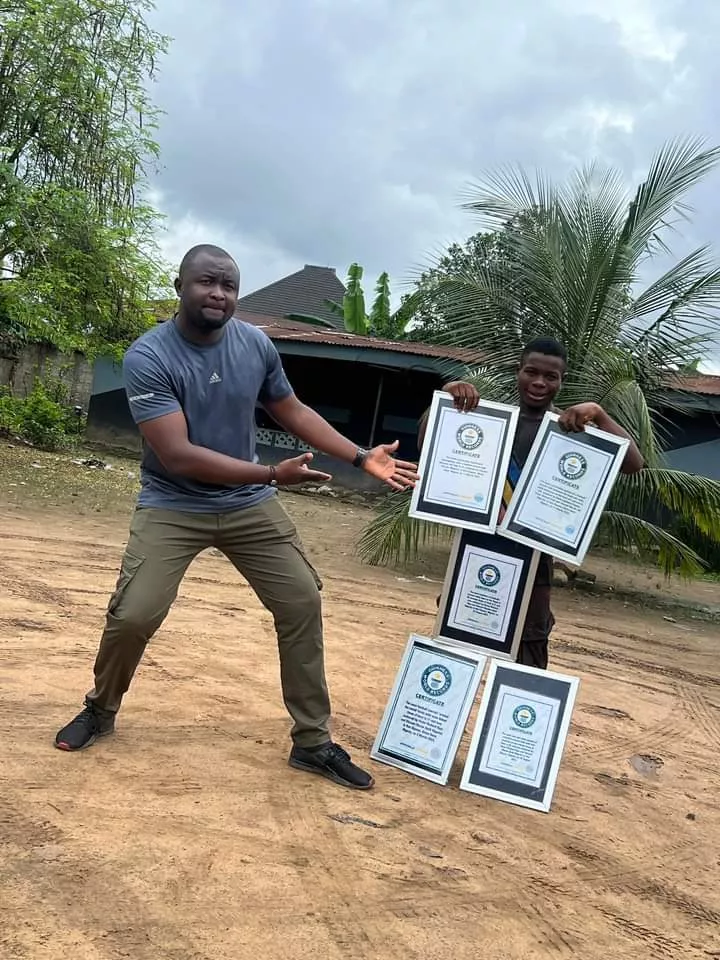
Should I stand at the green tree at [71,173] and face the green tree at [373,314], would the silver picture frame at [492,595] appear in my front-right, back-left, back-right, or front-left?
back-right

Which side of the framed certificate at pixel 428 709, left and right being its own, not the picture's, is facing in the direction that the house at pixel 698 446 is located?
back

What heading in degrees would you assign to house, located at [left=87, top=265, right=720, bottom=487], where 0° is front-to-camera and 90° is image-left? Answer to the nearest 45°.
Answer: approximately 0°

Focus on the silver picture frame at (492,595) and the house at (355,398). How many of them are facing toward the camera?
2

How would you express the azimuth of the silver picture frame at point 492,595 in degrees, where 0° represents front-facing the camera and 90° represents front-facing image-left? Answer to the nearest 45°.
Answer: approximately 0°

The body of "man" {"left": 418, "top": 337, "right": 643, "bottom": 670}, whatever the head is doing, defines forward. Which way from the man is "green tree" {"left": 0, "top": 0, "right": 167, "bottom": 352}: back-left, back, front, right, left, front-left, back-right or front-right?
back-right

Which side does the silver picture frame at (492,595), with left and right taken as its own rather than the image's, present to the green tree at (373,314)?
back

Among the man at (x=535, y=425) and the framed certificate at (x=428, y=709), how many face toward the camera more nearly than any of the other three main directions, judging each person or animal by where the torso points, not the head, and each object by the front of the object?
2
